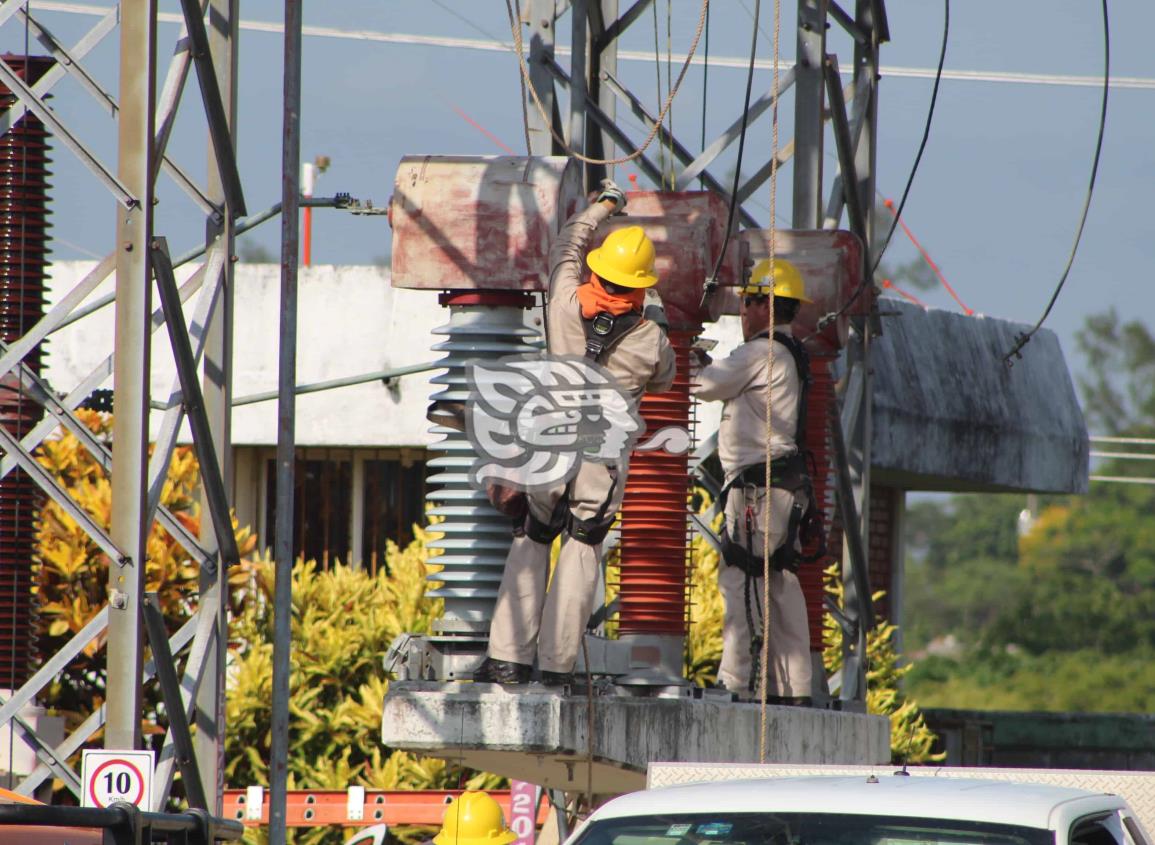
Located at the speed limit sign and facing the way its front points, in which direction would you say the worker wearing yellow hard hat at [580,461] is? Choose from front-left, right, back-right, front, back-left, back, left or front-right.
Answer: back-left

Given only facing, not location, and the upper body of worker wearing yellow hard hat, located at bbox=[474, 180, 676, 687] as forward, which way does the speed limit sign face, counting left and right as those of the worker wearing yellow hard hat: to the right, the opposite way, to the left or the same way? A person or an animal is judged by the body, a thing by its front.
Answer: the opposite way

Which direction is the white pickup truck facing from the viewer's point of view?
toward the camera

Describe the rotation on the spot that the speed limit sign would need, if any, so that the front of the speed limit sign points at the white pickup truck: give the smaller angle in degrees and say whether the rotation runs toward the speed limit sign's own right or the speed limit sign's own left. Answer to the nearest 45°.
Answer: approximately 45° to the speed limit sign's own left

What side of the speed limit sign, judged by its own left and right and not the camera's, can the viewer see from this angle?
front

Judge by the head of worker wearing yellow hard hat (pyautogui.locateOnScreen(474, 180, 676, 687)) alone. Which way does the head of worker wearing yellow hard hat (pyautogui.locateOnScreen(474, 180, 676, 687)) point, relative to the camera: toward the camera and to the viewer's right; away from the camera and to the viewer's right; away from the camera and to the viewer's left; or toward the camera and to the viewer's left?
away from the camera and to the viewer's right

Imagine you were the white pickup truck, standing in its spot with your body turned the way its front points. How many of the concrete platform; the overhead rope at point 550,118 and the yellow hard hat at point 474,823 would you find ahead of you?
0

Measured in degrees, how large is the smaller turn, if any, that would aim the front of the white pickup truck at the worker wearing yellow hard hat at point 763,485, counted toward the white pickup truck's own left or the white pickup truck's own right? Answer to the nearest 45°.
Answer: approximately 180°

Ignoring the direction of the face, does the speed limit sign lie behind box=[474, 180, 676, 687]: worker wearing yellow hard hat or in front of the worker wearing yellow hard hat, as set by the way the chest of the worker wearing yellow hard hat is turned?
behind

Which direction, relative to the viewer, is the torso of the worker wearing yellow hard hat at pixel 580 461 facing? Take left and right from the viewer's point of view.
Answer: facing away from the viewer

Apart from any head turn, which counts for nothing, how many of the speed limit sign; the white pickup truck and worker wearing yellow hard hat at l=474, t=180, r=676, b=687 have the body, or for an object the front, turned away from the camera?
1

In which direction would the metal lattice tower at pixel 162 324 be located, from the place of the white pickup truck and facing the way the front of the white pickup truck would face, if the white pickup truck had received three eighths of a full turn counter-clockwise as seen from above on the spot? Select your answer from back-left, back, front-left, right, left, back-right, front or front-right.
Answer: left

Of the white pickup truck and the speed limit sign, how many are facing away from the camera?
0

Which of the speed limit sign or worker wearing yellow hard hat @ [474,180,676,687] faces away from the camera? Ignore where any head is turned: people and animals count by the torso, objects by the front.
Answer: the worker wearing yellow hard hat
